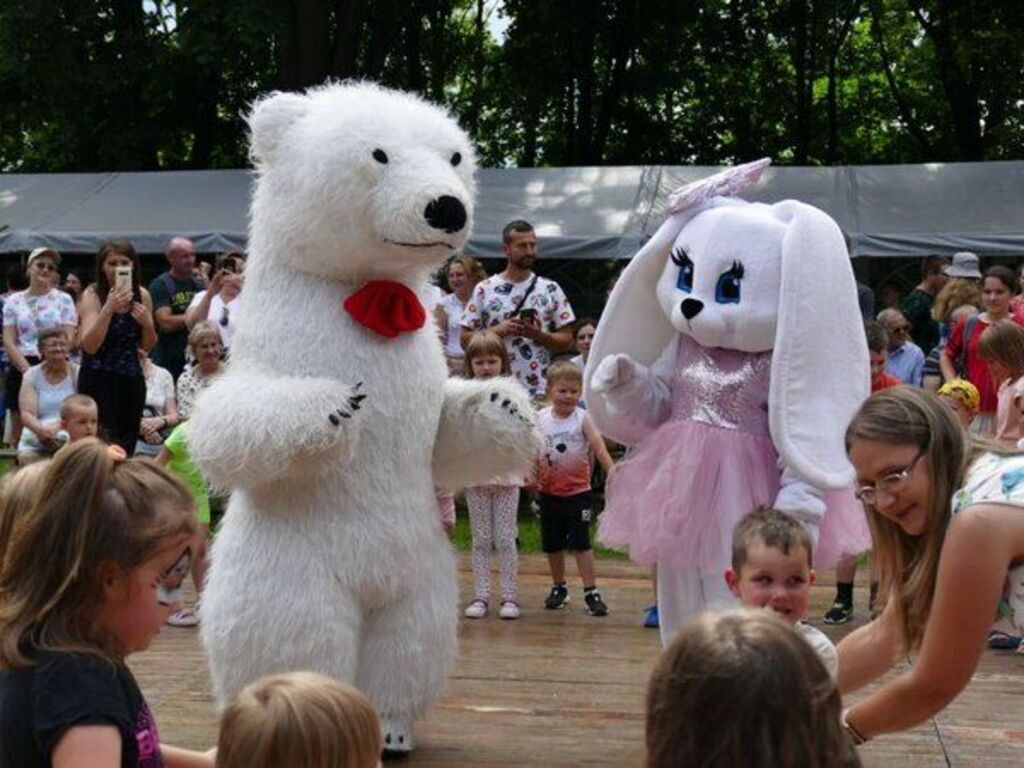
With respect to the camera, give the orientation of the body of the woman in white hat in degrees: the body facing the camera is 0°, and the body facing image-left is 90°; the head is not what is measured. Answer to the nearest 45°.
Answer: approximately 0°

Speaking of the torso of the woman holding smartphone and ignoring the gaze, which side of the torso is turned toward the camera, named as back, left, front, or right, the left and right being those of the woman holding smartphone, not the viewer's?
front

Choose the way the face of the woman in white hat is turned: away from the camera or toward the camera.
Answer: toward the camera

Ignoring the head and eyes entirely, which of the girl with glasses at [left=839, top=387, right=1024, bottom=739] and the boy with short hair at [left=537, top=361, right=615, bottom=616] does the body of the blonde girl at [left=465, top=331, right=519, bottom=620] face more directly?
the girl with glasses

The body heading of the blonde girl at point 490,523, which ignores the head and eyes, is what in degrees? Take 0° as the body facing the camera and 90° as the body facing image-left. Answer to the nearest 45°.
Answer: approximately 0°

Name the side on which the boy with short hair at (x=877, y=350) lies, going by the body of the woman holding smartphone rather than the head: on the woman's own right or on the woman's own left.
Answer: on the woman's own left

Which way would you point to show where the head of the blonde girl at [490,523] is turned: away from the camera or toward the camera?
toward the camera

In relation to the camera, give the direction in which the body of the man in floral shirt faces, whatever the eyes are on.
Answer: toward the camera

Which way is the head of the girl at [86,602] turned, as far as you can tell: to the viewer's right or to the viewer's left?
to the viewer's right

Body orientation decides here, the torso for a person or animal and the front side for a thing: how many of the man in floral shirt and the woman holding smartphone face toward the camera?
2

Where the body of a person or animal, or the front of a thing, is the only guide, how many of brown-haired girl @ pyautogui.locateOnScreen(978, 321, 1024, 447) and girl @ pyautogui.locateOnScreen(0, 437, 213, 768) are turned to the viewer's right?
1

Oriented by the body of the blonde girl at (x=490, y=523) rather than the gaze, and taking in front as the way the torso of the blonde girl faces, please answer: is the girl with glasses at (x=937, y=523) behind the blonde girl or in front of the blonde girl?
in front

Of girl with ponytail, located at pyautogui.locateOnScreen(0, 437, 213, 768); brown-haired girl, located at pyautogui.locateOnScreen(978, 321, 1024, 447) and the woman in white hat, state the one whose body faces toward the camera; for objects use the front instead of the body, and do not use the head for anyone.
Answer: the woman in white hat
